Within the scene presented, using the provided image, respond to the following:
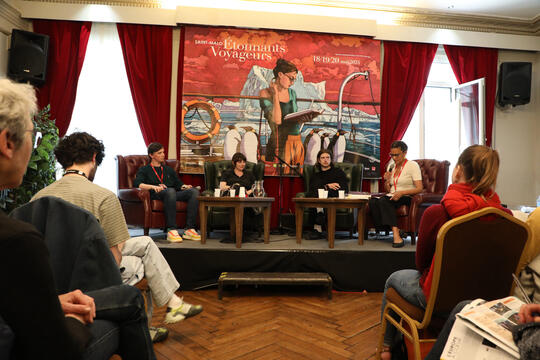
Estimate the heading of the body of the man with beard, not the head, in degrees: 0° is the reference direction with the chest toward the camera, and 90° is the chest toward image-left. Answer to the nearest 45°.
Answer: approximately 225°

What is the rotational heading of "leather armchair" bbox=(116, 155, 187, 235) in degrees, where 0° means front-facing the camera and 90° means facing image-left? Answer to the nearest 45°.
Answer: approximately 315°

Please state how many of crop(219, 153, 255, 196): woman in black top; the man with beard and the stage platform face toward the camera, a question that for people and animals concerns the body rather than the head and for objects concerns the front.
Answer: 2

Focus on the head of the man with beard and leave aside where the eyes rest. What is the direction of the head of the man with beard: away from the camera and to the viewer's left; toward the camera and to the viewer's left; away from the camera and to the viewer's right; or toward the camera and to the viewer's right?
away from the camera and to the viewer's right

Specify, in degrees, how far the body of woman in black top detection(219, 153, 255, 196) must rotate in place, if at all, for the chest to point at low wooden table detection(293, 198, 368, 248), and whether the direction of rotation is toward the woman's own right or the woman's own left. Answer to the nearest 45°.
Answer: approximately 45° to the woman's own left

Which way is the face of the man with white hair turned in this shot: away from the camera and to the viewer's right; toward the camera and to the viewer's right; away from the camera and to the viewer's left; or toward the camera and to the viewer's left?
away from the camera and to the viewer's right
